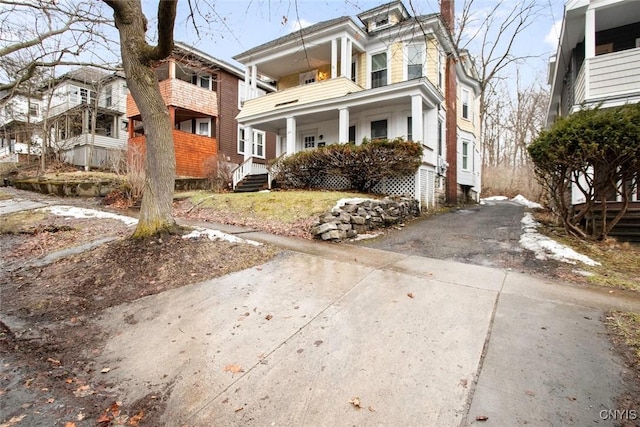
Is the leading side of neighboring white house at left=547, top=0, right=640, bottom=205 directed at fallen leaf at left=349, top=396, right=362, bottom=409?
yes

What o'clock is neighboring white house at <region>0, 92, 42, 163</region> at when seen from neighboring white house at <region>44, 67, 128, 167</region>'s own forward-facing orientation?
neighboring white house at <region>0, 92, 42, 163</region> is roughly at 3 o'clock from neighboring white house at <region>44, 67, 128, 167</region>.

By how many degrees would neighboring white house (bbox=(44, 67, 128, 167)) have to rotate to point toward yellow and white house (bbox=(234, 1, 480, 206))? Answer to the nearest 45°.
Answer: approximately 90° to its left

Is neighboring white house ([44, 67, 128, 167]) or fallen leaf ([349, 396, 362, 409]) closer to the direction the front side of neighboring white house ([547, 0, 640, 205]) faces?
the fallen leaf

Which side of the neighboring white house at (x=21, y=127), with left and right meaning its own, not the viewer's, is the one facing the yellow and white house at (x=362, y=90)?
left

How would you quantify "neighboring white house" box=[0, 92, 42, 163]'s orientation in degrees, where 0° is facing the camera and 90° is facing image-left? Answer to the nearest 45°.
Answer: approximately 45°

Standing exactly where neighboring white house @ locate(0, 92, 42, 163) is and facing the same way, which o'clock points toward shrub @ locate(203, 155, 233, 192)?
The shrub is roughly at 10 o'clock from the neighboring white house.
